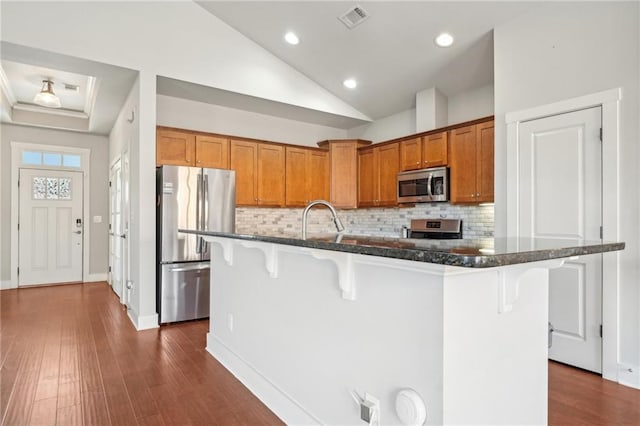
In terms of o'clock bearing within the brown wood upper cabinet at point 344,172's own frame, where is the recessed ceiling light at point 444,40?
The recessed ceiling light is roughly at 11 o'clock from the brown wood upper cabinet.

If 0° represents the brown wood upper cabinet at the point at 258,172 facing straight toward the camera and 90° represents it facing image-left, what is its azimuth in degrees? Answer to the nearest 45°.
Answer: approximately 315°

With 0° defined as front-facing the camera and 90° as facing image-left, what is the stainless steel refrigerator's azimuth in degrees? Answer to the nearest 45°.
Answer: approximately 0°

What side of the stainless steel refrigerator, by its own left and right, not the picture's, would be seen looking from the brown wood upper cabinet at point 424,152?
left

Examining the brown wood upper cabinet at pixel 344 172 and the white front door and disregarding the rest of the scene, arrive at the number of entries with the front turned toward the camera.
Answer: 2

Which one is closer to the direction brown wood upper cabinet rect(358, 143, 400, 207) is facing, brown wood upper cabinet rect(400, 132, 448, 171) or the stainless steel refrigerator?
the stainless steel refrigerator
